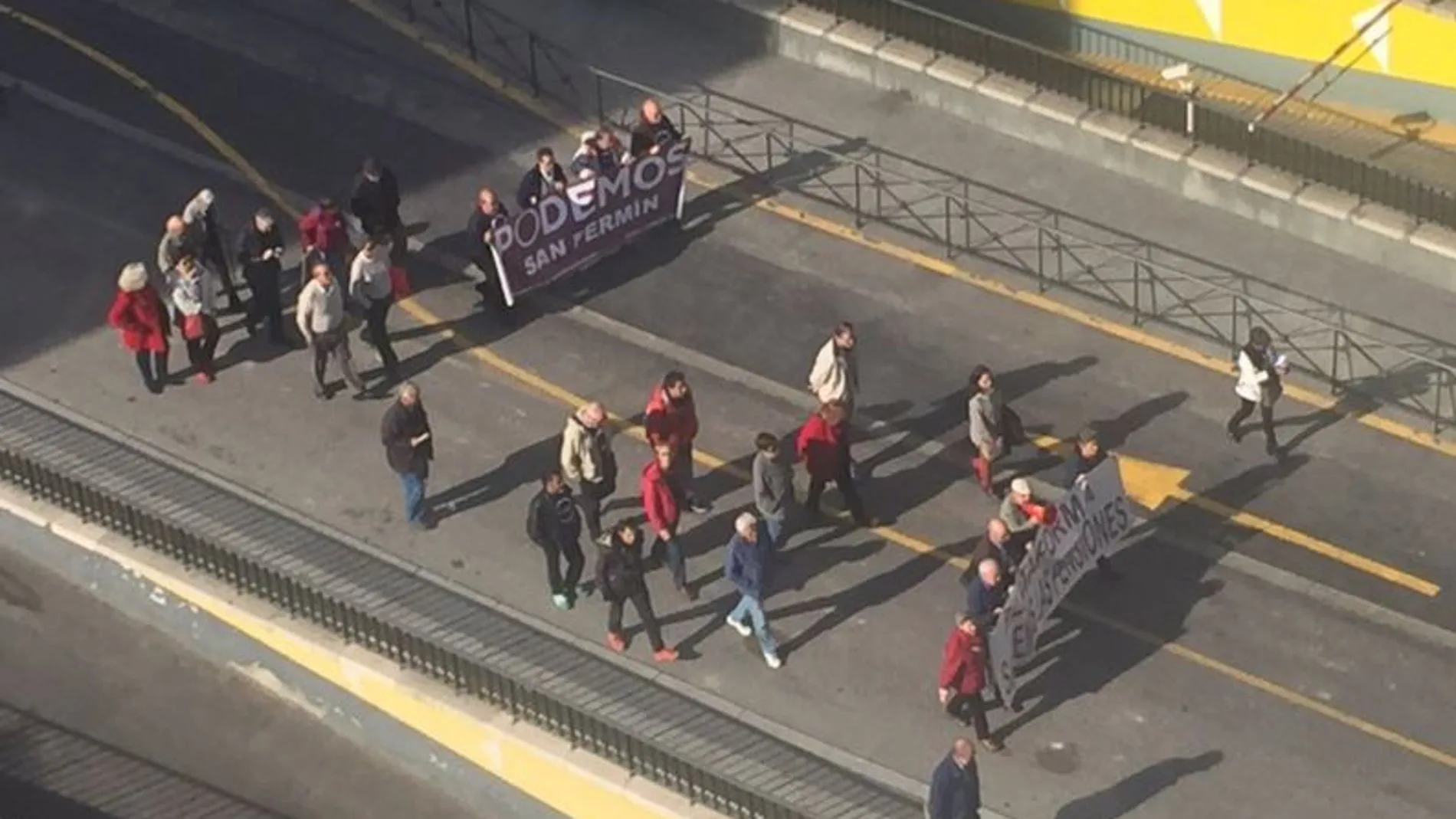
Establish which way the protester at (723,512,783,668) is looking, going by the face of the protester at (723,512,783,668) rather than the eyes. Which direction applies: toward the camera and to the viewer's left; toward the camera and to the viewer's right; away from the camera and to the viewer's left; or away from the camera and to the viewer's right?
toward the camera and to the viewer's right

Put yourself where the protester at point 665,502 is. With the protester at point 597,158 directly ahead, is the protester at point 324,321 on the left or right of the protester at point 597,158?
left

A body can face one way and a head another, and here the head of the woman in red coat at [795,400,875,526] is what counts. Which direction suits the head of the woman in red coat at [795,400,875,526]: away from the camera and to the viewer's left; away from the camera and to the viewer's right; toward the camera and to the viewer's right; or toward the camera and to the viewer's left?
toward the camera and to the viewer's right

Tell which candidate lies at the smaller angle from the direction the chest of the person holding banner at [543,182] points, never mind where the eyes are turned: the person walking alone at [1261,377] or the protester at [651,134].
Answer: the person walking alone

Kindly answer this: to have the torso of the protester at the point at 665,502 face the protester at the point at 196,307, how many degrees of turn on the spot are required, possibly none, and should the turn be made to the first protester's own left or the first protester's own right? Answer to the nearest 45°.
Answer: approximately 180°

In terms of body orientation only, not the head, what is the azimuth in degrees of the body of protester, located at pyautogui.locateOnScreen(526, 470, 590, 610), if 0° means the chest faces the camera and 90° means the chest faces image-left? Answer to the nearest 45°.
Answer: approximately 315°

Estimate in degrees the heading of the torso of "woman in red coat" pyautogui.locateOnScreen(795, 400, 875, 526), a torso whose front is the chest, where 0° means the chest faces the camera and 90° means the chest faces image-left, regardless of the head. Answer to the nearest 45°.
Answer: approximately 315°

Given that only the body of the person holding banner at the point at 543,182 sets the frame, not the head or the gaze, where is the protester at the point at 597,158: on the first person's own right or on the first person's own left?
on the first person's own left

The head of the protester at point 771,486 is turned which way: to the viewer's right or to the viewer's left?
to the viewer's right

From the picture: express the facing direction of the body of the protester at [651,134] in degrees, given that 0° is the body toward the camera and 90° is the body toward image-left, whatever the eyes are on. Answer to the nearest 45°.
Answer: approximately 315°
